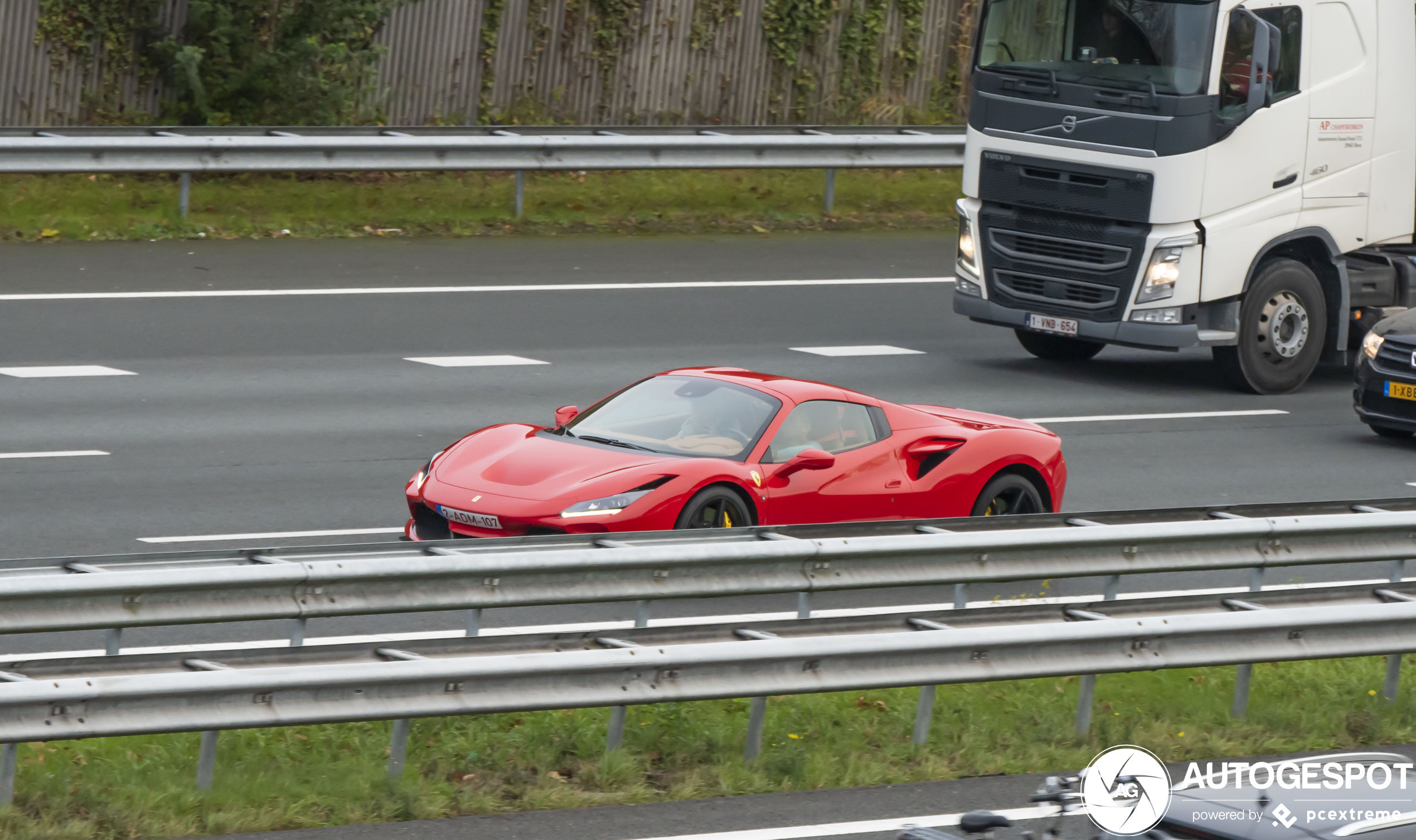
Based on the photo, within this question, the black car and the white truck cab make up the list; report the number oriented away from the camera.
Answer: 0

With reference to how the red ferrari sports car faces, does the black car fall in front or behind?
behind

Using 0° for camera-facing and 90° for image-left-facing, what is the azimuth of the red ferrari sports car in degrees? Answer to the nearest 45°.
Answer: approximately 45°

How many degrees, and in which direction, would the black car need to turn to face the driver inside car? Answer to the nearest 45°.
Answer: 0° — it already faces them

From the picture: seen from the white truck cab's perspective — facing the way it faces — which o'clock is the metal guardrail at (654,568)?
The metal guardrail is roughly at 11 o'clock from the white truck cab.

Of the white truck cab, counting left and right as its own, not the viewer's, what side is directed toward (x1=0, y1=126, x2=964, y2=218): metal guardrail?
right

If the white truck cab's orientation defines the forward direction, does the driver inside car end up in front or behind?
in front

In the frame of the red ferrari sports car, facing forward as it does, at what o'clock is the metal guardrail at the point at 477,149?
The metal guardrail is roughly at 4 o'clock from the red ferrari sports car.
